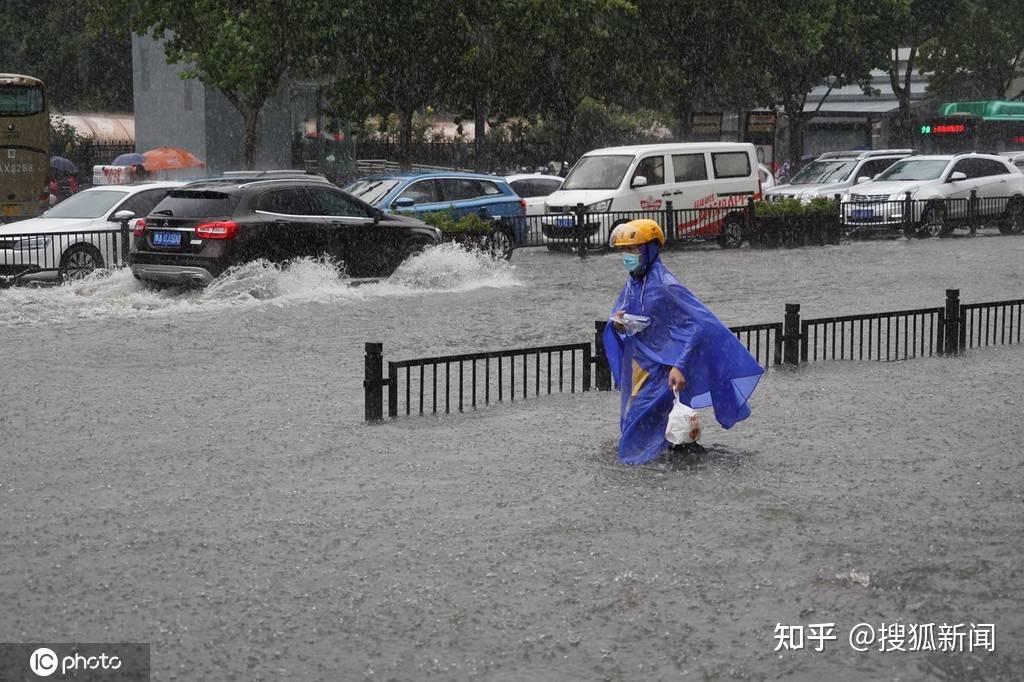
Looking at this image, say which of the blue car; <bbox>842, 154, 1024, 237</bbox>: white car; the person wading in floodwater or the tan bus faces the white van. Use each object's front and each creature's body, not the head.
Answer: the white car

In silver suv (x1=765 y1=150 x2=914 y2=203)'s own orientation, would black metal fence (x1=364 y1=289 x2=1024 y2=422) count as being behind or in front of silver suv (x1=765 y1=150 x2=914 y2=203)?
in front

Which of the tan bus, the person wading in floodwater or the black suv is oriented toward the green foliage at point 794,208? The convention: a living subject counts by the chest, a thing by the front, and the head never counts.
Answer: the black suv

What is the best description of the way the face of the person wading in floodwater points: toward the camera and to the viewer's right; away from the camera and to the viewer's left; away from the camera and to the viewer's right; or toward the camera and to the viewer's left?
toward the camera and to the viewer's left

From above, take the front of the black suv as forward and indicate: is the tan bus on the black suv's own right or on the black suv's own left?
on the black suv's own left
